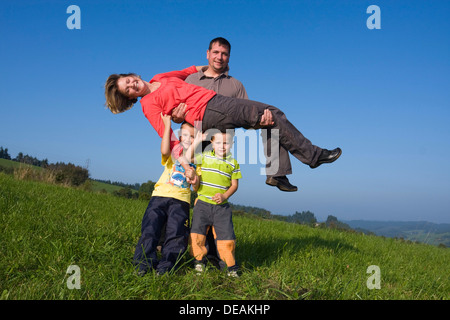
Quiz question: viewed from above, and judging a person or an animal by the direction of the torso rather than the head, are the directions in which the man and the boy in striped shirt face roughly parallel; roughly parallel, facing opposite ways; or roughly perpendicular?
roughly parallel

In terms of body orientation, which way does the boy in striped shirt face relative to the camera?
toward the camera

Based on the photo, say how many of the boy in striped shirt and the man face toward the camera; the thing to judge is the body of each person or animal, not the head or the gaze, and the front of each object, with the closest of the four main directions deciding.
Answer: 2
